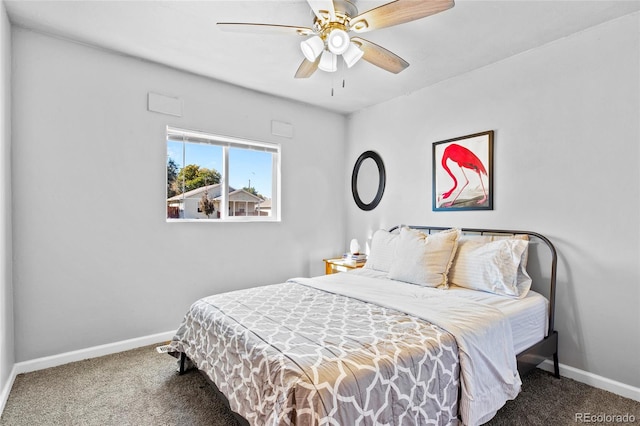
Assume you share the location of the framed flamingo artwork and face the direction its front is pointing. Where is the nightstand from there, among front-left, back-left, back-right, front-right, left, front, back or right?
front-right

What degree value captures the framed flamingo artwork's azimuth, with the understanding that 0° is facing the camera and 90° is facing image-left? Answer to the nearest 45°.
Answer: approximately 45°

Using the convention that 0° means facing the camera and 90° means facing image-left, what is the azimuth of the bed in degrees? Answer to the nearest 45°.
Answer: approximately 45°

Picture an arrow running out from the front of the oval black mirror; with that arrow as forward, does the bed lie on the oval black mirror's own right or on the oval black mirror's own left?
on the oval black mirror's own left

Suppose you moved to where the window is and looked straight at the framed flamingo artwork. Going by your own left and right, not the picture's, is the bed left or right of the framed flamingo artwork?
right

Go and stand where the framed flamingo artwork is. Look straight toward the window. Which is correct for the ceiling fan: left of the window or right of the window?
left

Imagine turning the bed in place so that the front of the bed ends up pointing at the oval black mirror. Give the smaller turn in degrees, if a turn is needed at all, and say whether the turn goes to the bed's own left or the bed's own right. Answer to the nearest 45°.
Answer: approximately 135° to the bed's own right

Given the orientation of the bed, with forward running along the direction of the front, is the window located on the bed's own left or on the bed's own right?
on the bed's own right

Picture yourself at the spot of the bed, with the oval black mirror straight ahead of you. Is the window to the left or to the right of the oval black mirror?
left

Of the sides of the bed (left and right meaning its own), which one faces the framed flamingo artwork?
back

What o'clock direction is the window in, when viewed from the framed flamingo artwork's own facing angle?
The window is roughly at 1 o'clock from the framed flamingo artwork.

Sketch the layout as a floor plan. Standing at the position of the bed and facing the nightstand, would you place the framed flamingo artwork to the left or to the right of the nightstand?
right

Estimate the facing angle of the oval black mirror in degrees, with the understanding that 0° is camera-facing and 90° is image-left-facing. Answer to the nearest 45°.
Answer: approximately 45°
